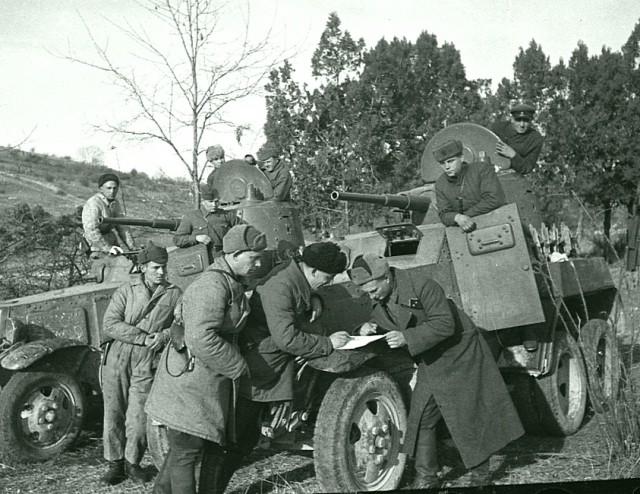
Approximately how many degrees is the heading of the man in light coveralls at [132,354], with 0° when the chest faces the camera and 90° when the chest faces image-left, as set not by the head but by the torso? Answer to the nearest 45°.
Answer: approximately 315°

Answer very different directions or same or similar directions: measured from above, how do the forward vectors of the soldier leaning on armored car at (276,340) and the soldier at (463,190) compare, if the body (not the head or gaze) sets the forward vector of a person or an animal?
very different directions

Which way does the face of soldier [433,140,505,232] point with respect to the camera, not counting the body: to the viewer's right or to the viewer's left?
to the viewer's left

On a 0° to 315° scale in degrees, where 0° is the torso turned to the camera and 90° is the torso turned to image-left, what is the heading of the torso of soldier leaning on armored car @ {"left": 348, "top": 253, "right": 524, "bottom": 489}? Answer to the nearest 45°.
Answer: approximately 45°

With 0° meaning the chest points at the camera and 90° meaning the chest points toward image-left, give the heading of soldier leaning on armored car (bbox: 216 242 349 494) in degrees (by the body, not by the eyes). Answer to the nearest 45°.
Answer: approximately 270°

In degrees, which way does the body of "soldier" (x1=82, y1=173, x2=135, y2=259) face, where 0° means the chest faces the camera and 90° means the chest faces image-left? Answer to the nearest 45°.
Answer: approximately 315°

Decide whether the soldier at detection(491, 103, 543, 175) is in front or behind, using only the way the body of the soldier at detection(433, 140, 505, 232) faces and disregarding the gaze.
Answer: behind
